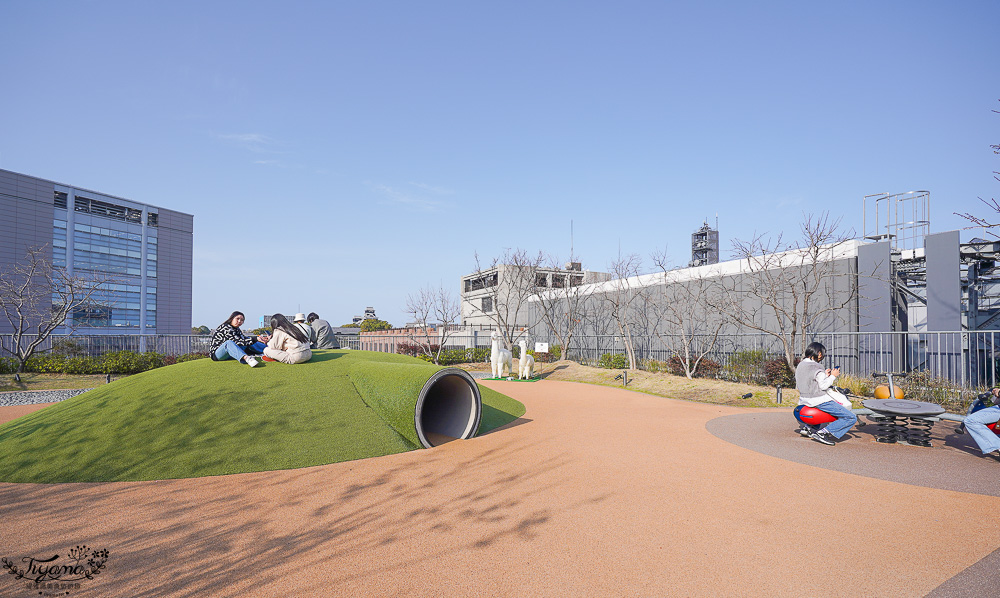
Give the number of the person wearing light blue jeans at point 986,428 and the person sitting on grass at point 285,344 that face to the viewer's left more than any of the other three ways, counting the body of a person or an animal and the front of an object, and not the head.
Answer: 2

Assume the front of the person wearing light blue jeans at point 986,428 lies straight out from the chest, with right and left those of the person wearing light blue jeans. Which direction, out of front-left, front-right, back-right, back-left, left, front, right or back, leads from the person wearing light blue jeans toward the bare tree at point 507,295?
front-right

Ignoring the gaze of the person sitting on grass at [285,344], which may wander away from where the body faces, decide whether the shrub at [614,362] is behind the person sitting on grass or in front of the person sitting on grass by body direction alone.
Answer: behind

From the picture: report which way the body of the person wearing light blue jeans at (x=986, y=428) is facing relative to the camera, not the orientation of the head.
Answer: to the viewer's left

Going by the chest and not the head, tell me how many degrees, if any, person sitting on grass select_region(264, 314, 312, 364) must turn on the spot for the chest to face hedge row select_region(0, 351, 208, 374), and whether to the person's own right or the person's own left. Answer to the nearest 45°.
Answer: approximately 45° to the person's own right

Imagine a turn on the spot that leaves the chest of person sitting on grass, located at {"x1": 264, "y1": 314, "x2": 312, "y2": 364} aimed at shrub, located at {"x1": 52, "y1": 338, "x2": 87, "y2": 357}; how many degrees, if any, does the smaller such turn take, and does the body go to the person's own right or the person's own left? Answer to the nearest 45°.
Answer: approximately 45° to the person's own right

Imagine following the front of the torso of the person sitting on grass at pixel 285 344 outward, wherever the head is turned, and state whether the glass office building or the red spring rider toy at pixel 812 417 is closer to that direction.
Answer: the glass office building

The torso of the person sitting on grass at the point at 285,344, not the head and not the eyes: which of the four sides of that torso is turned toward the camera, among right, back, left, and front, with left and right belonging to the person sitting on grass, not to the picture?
left

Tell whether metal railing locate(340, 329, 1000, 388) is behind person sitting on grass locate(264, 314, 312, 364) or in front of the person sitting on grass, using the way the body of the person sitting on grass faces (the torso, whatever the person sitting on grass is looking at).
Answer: behind
